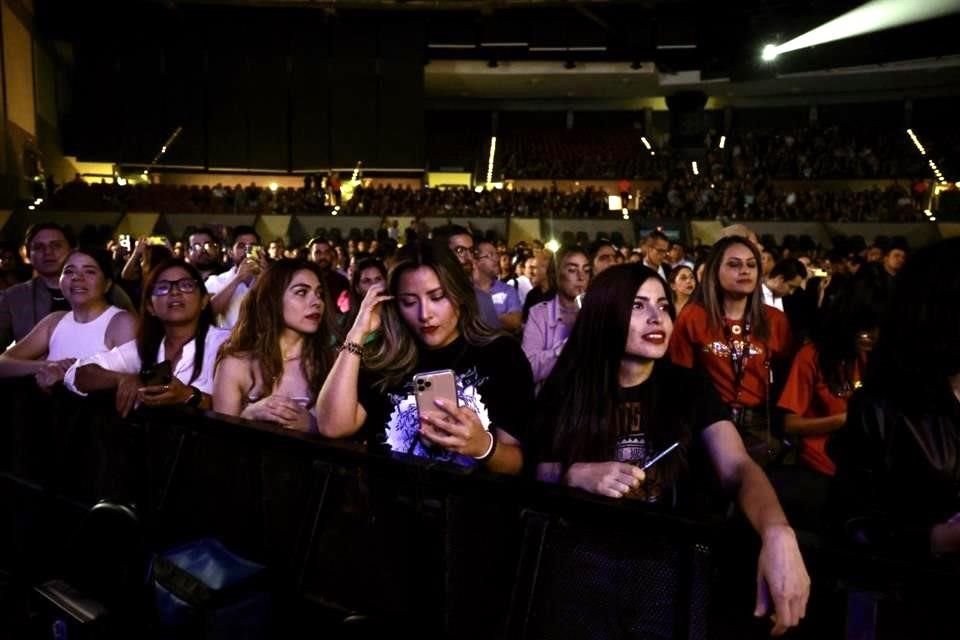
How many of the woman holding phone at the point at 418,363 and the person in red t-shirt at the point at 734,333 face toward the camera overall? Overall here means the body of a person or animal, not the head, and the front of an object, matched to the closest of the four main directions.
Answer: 2

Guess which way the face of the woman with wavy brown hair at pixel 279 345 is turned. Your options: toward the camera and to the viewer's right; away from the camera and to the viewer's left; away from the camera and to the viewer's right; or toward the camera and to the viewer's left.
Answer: toward the camera and to the viewer's right
